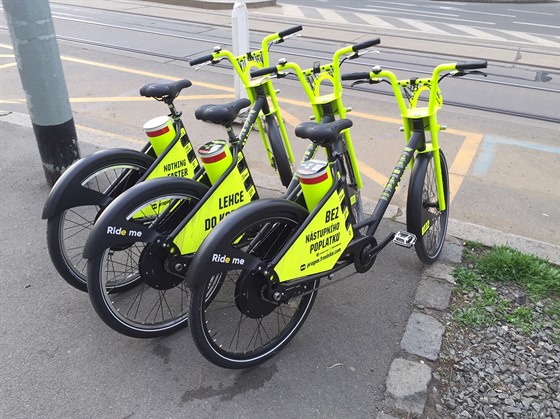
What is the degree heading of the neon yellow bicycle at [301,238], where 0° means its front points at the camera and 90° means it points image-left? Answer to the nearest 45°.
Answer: approximately 225°

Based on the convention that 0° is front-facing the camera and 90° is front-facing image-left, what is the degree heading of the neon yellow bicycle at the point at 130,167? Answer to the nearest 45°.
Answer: approximately 225°

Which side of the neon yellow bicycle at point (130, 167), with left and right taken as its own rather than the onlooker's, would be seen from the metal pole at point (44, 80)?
left

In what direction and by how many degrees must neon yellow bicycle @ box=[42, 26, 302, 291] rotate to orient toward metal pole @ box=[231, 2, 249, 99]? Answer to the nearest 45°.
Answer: approximately 45° to its left

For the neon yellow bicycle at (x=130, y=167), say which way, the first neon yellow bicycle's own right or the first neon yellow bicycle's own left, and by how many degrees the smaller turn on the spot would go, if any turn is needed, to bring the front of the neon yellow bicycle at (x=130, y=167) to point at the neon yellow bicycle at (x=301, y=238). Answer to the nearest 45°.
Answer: approximately 90° to the first neon yellow bicycle's own right

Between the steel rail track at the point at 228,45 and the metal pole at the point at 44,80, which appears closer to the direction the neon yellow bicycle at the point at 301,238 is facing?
the steel rail track

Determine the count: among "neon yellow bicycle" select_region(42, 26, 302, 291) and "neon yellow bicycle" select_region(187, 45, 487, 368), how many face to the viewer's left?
0

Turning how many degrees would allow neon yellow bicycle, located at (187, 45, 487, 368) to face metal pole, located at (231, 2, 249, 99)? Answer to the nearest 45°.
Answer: approximately 45° to its left

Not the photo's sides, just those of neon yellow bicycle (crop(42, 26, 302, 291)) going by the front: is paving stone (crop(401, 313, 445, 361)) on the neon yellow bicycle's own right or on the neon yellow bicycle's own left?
on the neon yellow bicycle's own right

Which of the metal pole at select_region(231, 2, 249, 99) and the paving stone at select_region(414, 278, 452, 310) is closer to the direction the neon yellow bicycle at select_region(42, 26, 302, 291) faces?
the metal pole

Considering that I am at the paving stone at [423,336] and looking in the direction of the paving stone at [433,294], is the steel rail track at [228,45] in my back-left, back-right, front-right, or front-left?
front-left

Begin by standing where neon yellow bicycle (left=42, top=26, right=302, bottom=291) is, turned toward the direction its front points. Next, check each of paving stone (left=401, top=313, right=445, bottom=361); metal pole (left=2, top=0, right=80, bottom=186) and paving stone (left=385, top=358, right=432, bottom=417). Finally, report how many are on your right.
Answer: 2

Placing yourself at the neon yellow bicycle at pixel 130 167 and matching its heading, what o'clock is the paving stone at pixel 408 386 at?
The paving stone is roughly at 3 o'clock from the neon yellow bicycle.

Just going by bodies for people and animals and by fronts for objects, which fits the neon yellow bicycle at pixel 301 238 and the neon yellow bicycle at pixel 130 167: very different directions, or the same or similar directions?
same or similar directions

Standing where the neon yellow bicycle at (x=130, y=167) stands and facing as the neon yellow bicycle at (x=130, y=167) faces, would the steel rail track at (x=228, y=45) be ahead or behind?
ahead

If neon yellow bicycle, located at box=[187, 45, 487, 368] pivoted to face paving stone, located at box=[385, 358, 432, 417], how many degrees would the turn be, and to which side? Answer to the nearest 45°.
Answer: approximately 90° to its right

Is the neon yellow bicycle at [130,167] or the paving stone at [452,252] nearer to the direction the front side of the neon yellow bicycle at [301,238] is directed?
the paving stone

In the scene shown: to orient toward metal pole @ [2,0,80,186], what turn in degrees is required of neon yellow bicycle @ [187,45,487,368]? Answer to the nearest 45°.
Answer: approximately 90° to its left
